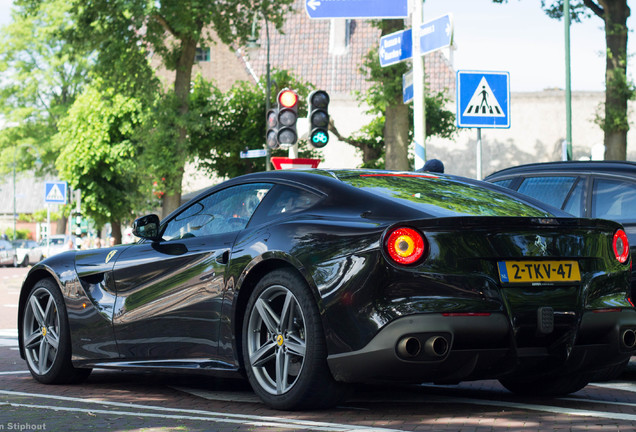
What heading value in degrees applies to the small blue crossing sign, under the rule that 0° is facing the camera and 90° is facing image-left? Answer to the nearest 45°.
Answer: approximately 0°

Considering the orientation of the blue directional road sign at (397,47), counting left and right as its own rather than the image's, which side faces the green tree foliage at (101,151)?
right

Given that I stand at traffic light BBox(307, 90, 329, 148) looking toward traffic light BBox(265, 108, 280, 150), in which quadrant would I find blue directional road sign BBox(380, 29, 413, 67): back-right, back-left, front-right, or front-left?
back-left

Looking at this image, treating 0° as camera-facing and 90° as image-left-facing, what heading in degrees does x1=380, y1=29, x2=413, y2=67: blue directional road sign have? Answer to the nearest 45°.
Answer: approximately 45°

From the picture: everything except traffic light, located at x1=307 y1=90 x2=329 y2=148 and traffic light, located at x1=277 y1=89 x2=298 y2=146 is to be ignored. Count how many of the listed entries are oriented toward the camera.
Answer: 2

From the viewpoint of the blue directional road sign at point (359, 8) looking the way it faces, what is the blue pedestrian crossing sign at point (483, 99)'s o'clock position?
The blue pedestrian crossing sign is roughly at 10 o'clock from the blue directional road sign.
